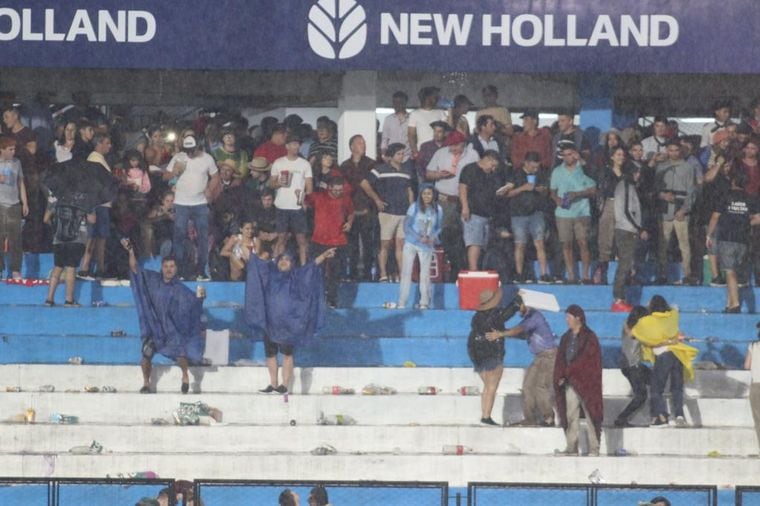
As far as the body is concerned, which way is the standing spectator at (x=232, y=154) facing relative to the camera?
toward the camera

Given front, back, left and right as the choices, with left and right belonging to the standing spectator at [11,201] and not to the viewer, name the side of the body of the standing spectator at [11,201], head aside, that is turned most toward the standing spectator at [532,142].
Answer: left

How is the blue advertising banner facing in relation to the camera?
toward the camera

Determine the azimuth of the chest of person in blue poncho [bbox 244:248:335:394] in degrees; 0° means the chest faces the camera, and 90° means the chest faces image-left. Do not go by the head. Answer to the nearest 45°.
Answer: approximately 0°

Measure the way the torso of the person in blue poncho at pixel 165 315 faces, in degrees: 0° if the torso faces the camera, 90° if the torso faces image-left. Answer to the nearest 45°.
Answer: approximately 0°
